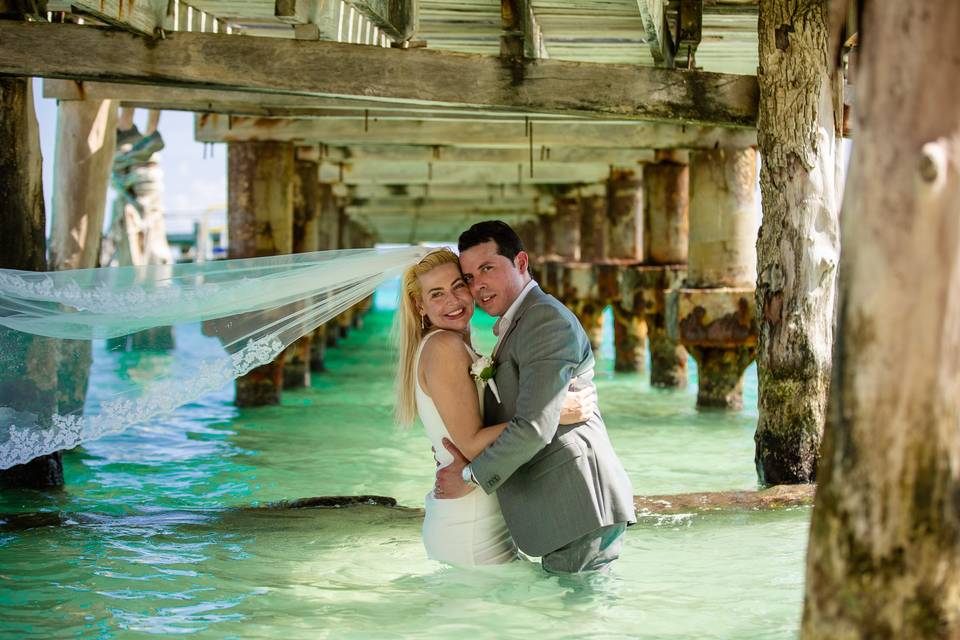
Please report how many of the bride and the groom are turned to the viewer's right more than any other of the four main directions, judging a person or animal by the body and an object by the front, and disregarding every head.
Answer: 1

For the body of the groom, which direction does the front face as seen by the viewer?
to the viewer's left

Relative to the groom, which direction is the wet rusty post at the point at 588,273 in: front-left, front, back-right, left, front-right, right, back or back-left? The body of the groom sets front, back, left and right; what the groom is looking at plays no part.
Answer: right

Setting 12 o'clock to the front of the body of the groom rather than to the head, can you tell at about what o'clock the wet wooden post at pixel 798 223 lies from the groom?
The wet wooden post is roughly at 4 o'clock from the groom.

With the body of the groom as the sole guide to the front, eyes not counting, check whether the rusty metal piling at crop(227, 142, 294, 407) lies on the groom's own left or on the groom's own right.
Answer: on the groom's own right

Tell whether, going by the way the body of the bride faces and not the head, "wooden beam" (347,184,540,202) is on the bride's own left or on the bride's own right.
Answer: on the bride's own left

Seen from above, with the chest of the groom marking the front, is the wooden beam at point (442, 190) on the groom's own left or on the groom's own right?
on the groom's own right

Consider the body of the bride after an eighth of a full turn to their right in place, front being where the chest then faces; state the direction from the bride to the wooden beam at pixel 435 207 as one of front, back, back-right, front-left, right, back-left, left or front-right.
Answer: back-left

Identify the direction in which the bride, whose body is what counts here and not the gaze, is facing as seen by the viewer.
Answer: to the viewer's right
